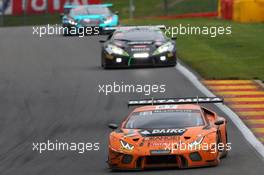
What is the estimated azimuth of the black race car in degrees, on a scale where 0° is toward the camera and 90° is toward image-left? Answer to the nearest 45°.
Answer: approximately 0°

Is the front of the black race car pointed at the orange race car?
yes

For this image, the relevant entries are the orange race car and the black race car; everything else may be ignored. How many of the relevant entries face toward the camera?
2

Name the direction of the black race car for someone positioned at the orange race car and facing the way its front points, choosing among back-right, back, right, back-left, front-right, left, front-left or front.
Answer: back

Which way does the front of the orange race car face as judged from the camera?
facing the viewer

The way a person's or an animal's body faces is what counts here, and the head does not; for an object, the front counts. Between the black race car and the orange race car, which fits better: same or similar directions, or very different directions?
same or similar directions
